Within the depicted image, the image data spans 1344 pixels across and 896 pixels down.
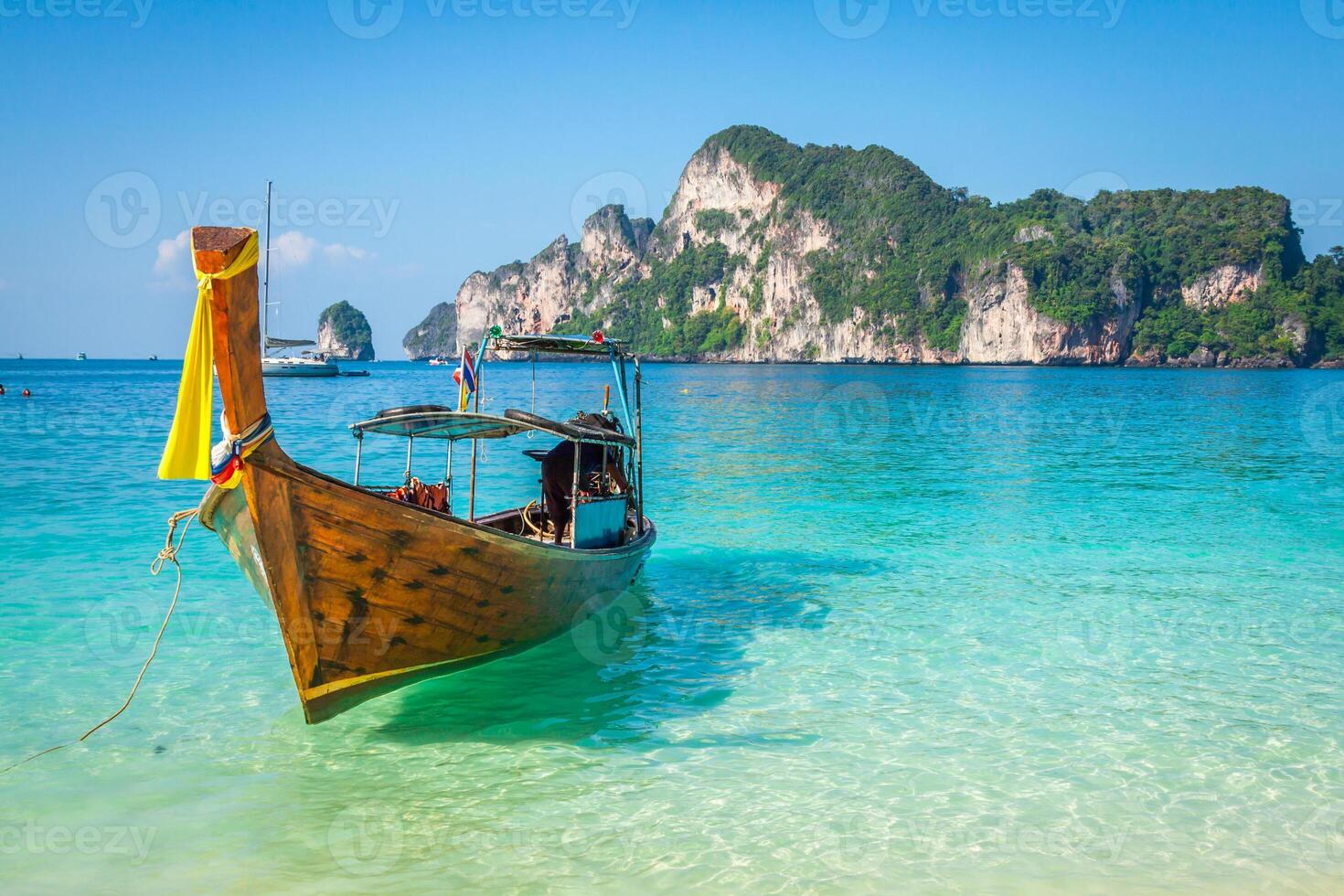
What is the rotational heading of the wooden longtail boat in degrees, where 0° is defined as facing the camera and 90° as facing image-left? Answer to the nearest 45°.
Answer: approximately 45°
